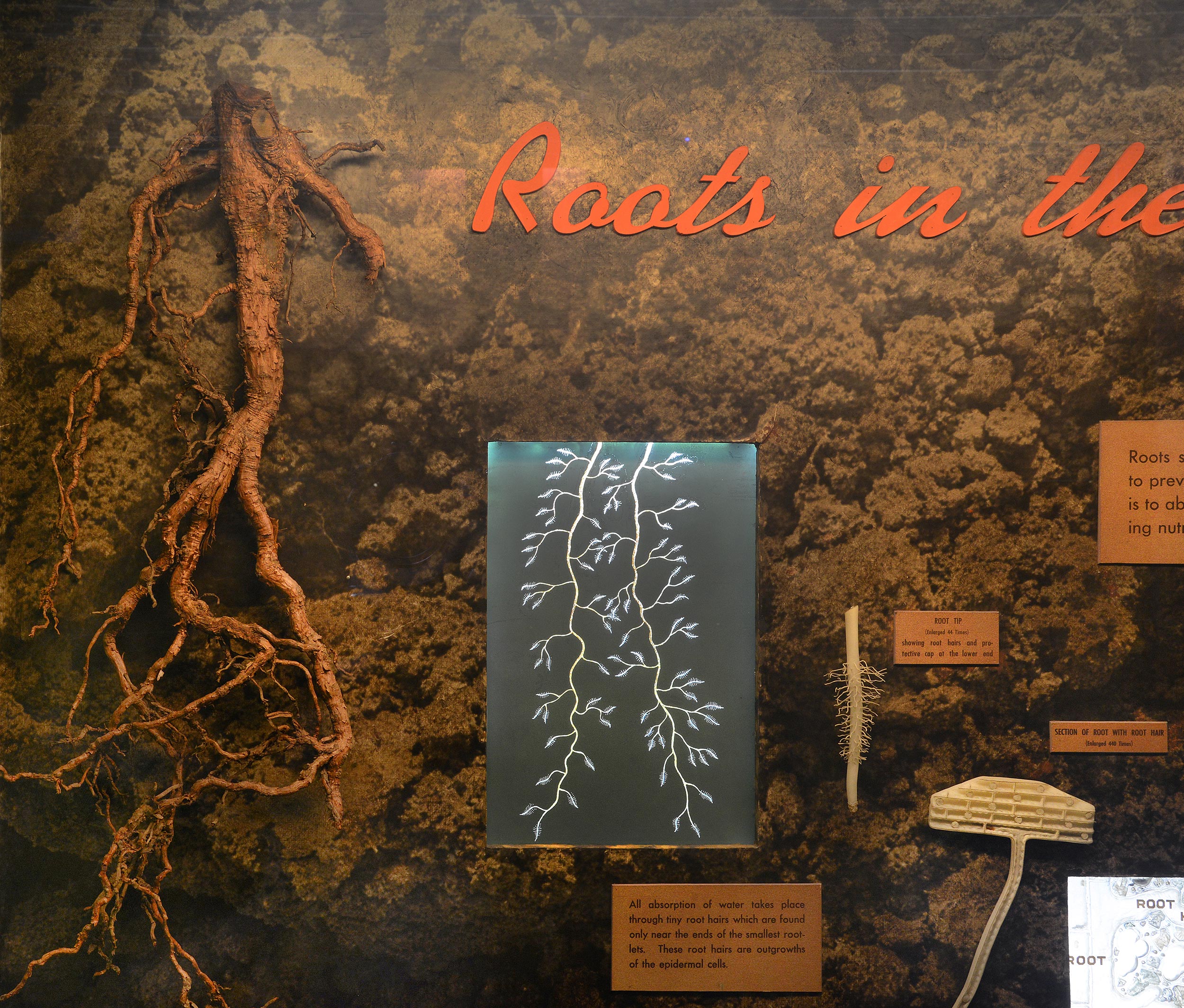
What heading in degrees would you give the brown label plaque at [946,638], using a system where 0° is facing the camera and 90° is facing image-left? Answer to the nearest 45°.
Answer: approximately 0°

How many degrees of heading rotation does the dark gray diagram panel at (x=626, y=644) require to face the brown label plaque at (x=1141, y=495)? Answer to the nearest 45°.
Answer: approximately 90° to its left

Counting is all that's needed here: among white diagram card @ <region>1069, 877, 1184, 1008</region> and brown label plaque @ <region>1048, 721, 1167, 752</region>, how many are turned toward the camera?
2
